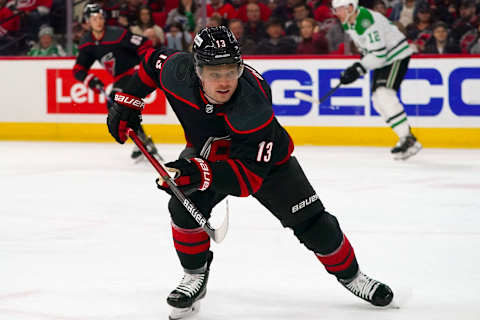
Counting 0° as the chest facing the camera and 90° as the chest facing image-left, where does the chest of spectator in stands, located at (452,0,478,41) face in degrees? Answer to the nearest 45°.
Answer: approximately 0°

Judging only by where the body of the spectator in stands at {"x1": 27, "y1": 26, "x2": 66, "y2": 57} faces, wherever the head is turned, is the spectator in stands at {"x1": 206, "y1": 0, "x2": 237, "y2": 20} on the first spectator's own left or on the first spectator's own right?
on the first spectator's own left

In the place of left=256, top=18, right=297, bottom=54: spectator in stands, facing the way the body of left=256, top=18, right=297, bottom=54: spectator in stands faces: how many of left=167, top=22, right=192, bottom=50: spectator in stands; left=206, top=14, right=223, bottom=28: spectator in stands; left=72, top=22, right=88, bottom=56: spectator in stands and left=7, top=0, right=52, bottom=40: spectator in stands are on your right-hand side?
4

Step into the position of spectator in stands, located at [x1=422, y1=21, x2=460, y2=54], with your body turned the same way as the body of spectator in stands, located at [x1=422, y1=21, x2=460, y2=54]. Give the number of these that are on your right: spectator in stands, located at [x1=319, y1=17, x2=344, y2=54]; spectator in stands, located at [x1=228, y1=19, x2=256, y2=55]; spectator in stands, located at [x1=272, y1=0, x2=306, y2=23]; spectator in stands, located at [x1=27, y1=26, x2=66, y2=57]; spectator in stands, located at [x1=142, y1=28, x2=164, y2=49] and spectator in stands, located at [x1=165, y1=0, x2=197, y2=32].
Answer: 6

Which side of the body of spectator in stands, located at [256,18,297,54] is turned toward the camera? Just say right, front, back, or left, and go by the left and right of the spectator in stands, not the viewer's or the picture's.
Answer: front

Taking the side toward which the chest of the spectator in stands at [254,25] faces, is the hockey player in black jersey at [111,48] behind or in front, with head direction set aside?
in front

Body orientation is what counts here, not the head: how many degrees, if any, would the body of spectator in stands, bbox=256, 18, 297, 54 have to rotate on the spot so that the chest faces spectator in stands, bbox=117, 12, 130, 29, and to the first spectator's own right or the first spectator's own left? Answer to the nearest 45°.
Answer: approximately 90° to the first spectator's own right

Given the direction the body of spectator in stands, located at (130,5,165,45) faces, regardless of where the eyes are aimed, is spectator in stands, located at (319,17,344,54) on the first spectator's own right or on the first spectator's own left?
on the first spectator's own left

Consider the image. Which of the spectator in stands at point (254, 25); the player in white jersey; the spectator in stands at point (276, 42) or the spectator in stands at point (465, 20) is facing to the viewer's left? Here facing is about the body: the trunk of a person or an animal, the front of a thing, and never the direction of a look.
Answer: the player in white jersey
